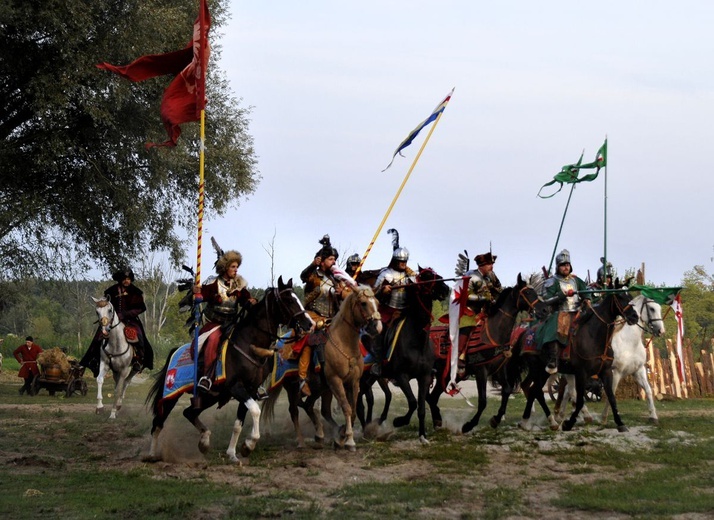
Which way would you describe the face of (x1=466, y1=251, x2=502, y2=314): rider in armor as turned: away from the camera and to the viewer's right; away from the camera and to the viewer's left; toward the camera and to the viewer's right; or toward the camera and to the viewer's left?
toward the camera and to the viewer's right

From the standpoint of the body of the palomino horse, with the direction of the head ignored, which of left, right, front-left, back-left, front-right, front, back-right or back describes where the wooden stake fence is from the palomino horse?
left

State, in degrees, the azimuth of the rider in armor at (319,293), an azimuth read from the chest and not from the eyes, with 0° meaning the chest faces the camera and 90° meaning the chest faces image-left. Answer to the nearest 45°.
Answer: approximately 315°

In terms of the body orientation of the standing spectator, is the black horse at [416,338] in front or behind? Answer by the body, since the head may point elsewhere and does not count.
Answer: in front

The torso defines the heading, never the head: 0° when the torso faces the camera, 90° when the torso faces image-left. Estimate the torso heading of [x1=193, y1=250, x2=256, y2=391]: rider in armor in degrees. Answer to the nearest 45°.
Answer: approximately 315°

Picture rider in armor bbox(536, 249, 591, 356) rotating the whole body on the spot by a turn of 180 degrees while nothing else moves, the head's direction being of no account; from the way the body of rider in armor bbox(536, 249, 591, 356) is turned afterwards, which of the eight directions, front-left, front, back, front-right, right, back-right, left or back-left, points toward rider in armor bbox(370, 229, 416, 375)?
left

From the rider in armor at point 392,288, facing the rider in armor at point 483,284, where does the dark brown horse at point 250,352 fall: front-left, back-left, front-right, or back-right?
back-right

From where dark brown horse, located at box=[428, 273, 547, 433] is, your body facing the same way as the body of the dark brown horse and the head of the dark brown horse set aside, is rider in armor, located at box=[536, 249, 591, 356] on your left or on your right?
on your left

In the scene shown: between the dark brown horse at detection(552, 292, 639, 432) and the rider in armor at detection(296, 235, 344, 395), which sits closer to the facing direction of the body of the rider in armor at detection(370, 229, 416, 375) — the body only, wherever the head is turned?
the dark brown horse
